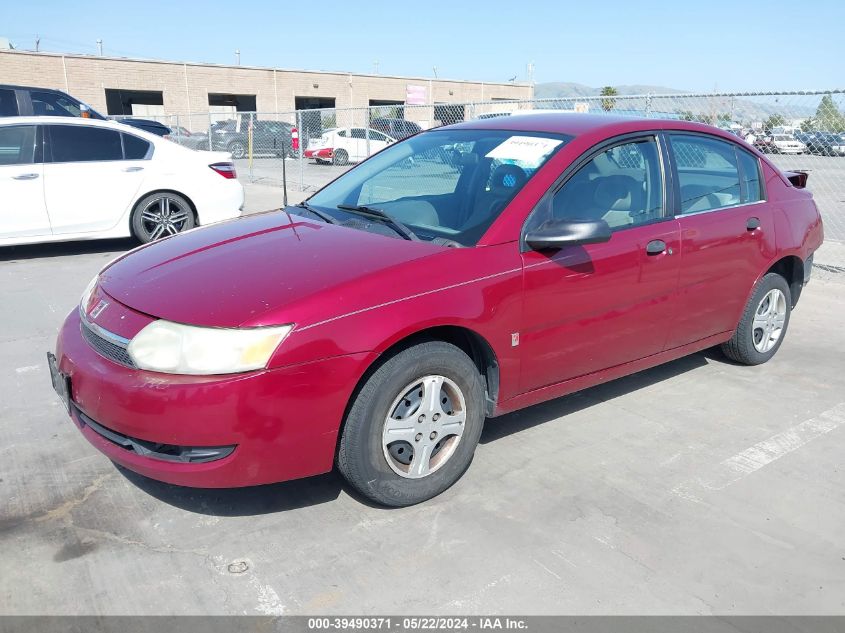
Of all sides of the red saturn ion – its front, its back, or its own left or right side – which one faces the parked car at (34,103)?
right

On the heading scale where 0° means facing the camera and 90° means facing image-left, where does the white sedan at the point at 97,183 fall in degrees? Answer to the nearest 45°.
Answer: approximately 90°

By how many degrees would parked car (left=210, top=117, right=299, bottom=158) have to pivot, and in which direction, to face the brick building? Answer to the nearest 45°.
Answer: approximately 90° to its right

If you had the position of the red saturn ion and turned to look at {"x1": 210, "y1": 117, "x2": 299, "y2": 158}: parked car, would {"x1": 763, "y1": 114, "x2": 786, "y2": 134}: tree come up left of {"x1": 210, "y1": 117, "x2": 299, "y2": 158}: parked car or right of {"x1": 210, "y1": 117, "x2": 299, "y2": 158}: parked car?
right

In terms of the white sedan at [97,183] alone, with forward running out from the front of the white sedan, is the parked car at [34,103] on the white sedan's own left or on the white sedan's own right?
on the white sedan's own right

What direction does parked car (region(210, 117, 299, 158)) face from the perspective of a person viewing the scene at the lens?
facing to the left of the viewer

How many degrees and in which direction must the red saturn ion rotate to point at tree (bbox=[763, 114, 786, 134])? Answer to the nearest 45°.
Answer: approximately 180°

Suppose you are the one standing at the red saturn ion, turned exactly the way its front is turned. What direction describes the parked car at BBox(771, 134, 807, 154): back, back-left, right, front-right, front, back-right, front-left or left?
back

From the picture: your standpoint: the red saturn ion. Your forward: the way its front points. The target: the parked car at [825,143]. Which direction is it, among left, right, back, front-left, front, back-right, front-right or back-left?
back

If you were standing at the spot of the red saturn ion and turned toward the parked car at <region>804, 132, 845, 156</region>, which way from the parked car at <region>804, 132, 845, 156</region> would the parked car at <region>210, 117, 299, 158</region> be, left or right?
left

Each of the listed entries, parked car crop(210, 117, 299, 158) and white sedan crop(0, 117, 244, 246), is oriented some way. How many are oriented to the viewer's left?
2

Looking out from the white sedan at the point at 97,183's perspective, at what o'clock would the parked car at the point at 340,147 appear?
The parked car is roughly at 4 o'clock from the white sedan.
